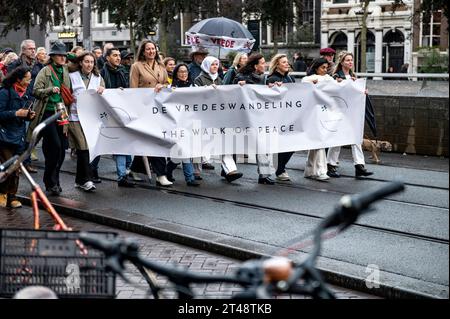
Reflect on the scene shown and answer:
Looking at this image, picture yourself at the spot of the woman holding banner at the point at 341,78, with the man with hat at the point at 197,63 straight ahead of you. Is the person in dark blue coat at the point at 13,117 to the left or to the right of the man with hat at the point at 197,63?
left

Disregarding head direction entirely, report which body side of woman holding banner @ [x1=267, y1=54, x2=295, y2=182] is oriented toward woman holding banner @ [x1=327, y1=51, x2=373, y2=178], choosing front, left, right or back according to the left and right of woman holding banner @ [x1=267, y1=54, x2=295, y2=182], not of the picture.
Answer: left

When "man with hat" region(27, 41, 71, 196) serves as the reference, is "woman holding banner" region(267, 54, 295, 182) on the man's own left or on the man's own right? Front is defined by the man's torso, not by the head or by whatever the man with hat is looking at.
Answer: on the man's own left

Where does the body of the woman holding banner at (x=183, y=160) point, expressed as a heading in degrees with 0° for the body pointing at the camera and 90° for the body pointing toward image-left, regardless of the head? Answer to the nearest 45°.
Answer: approximately 315°

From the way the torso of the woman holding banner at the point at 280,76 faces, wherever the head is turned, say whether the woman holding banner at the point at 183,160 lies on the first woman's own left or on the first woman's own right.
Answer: on the first woman's own right

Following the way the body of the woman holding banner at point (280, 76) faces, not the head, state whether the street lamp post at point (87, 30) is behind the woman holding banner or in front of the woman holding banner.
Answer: behind

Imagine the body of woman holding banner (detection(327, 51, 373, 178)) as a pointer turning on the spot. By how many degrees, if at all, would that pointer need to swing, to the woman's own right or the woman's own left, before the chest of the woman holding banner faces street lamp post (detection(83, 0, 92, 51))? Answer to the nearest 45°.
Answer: approximately 180°

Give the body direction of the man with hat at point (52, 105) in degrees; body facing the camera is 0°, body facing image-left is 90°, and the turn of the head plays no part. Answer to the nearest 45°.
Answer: approximately 315°

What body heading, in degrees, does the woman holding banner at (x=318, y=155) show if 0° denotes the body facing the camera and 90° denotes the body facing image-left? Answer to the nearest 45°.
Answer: approximately 315°
